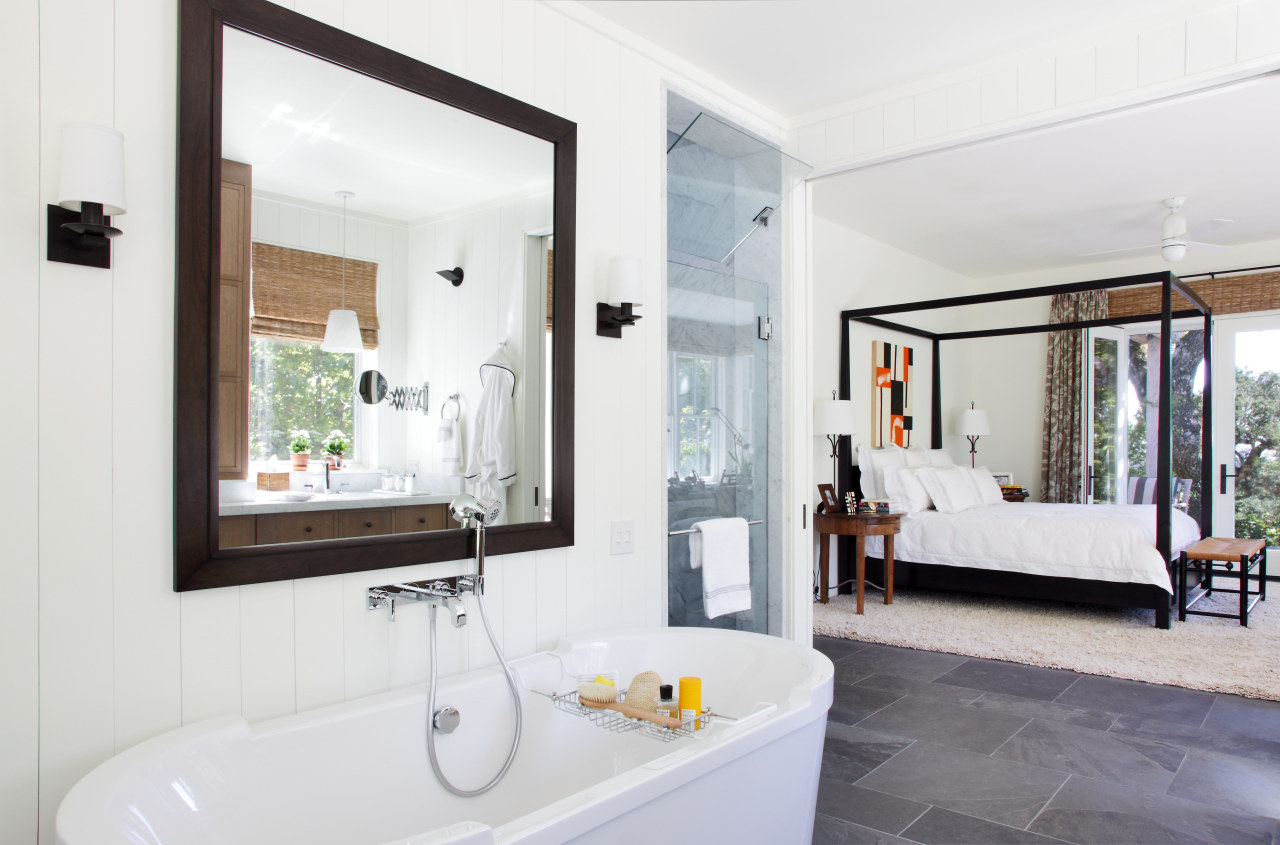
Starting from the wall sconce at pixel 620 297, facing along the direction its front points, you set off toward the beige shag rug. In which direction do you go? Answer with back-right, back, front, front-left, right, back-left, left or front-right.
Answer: left

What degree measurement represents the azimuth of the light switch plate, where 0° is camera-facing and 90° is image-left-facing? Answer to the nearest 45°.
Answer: approximately 315°

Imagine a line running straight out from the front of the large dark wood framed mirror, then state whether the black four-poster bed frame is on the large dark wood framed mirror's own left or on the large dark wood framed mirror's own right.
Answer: on the large dark wood framed mirror's own left

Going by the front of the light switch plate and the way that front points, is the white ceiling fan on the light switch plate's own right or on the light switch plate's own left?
on the light switch plate's own left

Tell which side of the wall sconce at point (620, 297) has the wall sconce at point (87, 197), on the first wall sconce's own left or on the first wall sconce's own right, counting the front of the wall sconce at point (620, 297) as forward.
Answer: on the first wall sconce's own right

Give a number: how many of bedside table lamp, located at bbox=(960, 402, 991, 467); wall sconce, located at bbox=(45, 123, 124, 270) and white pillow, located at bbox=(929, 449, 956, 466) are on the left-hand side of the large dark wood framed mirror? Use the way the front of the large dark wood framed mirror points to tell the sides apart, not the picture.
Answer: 2

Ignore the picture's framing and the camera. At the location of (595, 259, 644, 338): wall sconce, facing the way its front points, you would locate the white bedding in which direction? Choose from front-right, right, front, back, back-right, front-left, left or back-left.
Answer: left

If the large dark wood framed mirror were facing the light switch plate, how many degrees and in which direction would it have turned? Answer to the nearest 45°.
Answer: approximately 90° to its left

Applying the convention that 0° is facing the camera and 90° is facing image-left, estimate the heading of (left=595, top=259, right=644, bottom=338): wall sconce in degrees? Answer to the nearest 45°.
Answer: approximately 315°

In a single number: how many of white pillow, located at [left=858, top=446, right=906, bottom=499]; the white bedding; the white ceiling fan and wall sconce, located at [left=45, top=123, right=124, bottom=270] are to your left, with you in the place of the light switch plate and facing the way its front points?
3
